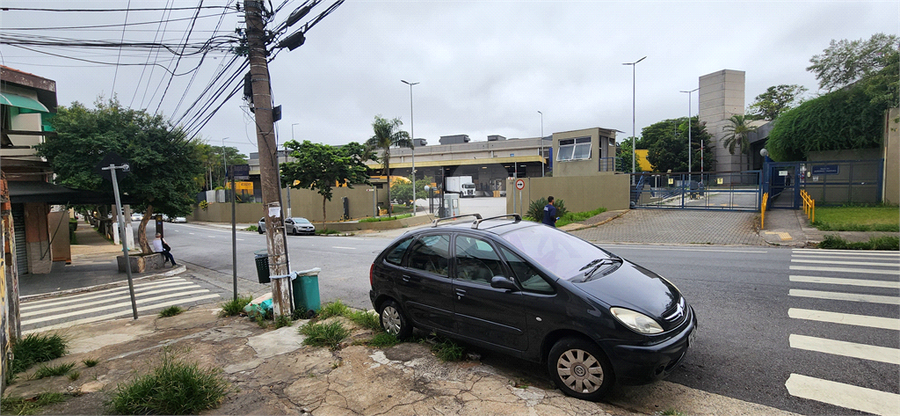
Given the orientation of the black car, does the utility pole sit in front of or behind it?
behind

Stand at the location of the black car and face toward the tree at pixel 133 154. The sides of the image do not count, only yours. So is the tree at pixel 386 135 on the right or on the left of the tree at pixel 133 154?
right

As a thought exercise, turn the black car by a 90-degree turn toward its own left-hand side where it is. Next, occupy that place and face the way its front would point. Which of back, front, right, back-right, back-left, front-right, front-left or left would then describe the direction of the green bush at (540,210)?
front-left

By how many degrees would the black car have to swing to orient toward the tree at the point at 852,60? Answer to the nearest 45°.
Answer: approximately 90° to its left

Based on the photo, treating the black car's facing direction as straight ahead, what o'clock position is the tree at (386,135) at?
The tree is roughly at 7 o'clock from the black car.

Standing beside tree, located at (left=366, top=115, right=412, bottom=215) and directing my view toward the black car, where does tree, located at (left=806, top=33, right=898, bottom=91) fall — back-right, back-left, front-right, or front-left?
front-left

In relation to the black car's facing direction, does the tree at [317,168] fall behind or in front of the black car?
behind

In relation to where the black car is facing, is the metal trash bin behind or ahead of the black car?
behind

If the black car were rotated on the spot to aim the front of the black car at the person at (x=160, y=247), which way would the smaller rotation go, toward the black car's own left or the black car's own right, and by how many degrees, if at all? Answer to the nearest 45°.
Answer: approximately 180°

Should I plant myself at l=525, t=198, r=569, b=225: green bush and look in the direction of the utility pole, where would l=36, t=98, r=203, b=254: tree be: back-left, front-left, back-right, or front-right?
front-right
